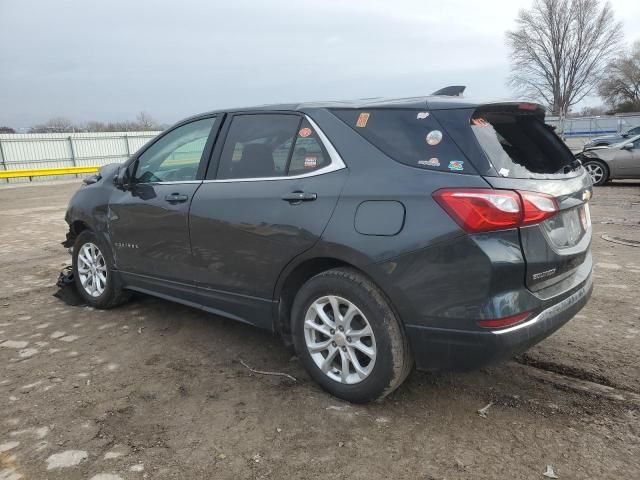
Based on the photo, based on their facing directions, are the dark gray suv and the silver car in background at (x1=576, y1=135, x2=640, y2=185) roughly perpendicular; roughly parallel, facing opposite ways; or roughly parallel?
roughly parallel

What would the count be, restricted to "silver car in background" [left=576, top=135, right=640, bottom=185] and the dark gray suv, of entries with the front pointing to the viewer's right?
0

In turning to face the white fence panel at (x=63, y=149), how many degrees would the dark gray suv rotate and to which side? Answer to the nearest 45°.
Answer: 0° — it already faces it

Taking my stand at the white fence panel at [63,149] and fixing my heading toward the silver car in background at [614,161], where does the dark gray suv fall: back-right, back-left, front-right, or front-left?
front-right

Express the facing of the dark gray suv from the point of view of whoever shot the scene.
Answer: facing away from the viewer and to the left of the viewer

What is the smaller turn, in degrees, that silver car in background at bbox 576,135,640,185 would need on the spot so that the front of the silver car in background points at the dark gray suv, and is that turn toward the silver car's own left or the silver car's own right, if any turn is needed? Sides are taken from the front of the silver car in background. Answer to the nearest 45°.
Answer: approximately 90° to the silver car's own left

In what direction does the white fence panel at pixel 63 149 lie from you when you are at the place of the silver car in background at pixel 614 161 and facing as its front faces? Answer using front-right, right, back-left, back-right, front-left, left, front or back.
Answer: front

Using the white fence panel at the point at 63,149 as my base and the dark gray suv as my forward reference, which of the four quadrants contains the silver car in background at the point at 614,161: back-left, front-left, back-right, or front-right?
front-left

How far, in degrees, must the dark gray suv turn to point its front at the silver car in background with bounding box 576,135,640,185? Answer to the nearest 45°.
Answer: approximately 90° to its right

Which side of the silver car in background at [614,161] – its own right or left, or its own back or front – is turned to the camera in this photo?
left

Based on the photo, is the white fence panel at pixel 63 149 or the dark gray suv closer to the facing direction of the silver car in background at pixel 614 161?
the white fence panel

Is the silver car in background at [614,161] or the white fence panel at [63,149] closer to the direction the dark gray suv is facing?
the white fence panel
